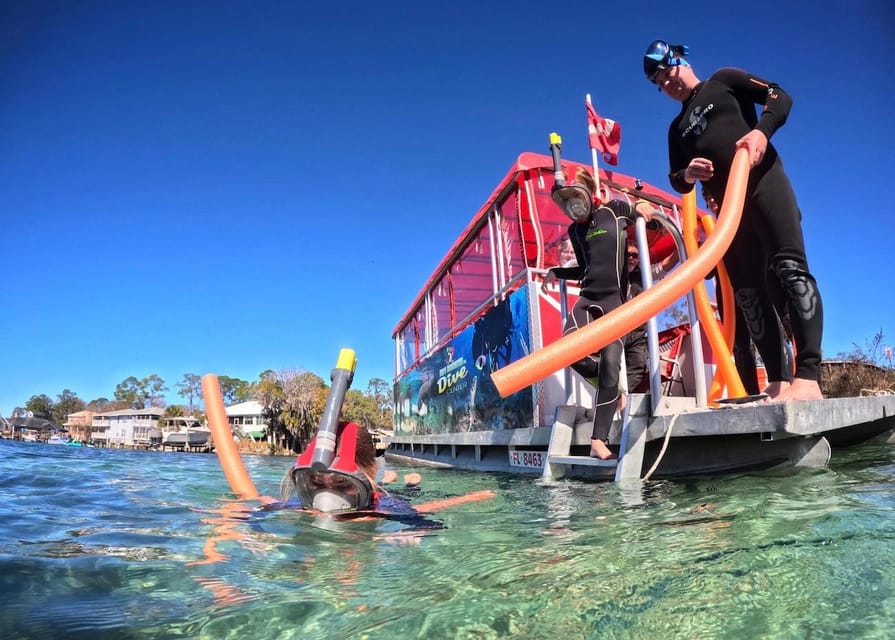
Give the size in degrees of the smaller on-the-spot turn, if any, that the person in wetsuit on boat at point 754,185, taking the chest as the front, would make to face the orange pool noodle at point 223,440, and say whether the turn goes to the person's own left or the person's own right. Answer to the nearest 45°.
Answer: approximately 45° to the person's own right

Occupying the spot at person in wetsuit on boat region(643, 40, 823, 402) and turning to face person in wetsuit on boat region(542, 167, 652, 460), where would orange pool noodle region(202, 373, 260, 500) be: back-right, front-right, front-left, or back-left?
front-left

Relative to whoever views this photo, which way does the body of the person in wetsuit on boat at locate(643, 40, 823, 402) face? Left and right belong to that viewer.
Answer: facing the viewer and to the left of the viewer

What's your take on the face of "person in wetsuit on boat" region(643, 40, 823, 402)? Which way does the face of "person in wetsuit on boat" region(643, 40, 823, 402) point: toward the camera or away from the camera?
toward the camera

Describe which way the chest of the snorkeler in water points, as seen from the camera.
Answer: toward the camera

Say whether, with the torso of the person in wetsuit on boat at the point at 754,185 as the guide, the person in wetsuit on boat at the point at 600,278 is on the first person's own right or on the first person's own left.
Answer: on the first person's own right

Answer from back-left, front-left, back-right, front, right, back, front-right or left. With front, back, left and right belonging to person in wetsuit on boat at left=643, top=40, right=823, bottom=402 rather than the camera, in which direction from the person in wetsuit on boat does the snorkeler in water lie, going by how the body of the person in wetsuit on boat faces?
front

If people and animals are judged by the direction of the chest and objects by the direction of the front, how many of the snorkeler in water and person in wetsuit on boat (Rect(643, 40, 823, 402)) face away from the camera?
0

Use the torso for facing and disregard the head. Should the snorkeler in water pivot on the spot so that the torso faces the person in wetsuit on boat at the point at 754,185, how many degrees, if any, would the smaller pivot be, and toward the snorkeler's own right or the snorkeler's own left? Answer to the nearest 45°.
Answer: approximately 90° to the snorkeler's own left
